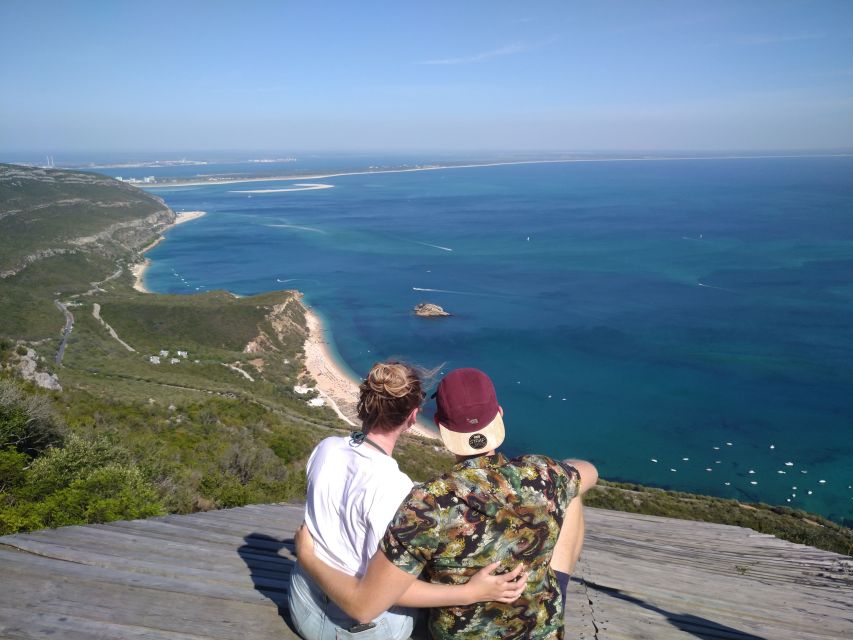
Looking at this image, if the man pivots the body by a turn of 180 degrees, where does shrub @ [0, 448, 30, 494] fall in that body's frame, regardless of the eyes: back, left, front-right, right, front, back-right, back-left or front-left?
back-right

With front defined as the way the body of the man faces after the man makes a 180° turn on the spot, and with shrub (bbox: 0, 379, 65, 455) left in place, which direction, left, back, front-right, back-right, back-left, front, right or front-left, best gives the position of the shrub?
back-right

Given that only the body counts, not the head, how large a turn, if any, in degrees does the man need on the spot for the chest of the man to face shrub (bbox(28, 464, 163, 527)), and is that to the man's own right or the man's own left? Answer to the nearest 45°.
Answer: approximately 45° to the man's own left

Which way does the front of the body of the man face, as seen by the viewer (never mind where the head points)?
away from the camera

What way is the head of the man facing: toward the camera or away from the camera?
away from the camera

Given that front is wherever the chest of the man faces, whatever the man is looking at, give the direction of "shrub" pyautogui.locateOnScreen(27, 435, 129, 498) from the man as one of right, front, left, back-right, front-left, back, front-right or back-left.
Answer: front-left
